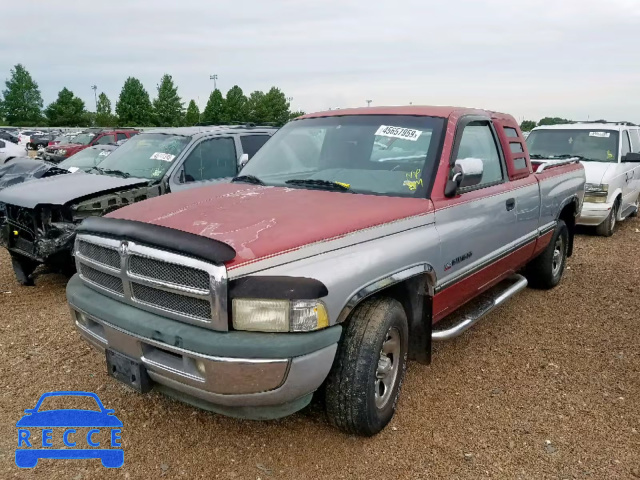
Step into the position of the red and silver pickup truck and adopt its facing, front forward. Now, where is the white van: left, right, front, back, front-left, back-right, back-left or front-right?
back

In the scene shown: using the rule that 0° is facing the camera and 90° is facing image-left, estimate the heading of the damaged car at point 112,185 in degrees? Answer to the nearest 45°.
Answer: approximately 45°

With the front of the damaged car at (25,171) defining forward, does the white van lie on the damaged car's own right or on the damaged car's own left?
on the damaged car's own left

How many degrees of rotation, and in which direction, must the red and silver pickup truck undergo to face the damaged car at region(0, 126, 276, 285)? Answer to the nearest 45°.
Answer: approximately 90° to its right

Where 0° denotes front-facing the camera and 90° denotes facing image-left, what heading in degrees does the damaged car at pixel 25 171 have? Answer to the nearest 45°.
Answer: approximately 45°

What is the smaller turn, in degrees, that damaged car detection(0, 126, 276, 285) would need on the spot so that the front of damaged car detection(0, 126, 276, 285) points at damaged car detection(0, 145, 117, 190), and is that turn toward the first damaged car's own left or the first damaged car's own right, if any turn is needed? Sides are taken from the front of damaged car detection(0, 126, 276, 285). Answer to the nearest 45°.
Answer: approximately 90° to the first damaged car's own right

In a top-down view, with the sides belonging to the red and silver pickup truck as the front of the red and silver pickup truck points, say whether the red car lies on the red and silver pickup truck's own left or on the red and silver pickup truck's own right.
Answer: on the red and silver pickup truck's own right
